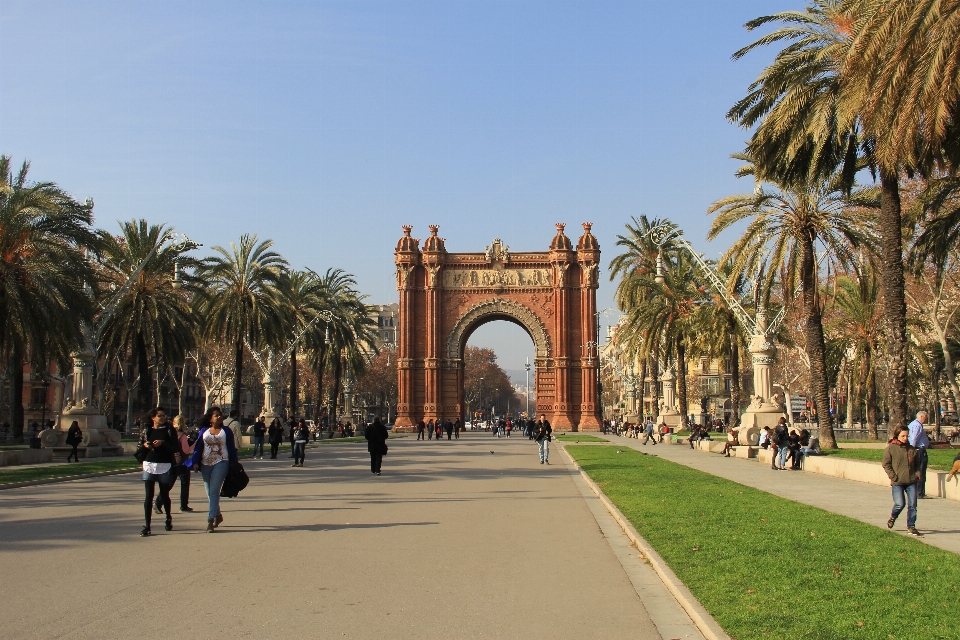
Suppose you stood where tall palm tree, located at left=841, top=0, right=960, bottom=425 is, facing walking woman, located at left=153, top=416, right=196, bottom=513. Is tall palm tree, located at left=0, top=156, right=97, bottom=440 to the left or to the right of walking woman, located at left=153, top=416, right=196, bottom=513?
right

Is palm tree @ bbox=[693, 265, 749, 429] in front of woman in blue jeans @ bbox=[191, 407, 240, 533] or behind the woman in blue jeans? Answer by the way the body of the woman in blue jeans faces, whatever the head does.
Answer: behind

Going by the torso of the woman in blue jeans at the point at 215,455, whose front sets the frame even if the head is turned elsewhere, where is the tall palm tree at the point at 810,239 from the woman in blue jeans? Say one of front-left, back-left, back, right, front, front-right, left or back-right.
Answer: back-left

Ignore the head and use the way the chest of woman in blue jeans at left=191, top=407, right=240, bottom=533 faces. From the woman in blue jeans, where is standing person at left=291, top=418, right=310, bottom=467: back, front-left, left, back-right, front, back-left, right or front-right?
back

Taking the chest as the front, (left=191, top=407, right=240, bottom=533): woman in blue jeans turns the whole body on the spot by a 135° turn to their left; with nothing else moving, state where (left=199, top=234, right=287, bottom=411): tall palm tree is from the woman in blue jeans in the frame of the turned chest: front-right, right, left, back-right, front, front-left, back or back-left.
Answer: front-left

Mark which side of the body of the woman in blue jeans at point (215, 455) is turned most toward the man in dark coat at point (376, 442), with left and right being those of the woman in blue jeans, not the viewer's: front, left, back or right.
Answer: back

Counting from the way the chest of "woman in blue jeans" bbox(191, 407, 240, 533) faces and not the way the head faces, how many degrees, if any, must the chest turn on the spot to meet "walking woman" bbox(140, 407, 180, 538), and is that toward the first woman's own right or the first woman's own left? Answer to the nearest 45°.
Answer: approximately 90° to the first woman's own right

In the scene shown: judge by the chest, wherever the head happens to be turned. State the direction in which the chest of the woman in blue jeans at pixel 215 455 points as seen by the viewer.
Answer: toward the camera

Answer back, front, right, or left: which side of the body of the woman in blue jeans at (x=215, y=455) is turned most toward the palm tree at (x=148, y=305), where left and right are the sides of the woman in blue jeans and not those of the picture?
back

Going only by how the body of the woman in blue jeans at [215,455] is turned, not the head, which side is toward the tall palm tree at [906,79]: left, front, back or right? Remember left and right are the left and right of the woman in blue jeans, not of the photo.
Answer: left
